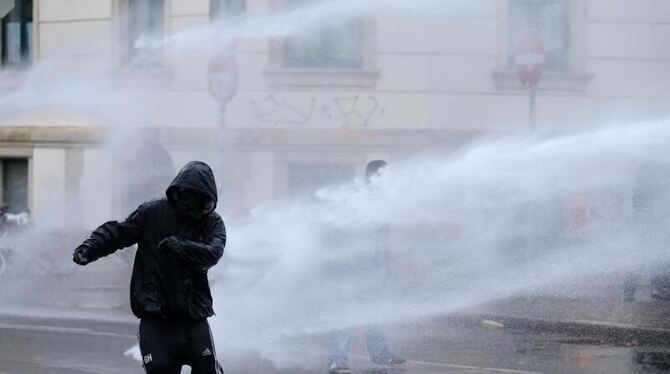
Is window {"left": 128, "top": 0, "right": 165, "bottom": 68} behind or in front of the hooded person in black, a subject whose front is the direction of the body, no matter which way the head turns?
behind

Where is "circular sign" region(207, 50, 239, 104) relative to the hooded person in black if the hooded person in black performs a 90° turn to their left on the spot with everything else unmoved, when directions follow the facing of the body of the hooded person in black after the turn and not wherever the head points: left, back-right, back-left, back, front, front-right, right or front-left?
left

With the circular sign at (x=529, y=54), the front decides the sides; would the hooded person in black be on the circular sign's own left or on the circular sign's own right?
on the circular sign's own right

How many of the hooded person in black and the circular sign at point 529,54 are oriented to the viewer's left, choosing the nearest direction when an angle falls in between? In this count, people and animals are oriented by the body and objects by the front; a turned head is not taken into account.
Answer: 0

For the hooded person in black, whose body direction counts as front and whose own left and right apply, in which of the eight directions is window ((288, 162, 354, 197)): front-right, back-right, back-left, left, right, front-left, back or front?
back

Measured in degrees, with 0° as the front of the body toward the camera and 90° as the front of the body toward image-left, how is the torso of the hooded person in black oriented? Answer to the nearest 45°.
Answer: approximately 0°

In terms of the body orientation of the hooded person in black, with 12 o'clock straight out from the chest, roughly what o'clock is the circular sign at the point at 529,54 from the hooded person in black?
The circular sign is roughly at 7 o'clock from the hooded person in black.

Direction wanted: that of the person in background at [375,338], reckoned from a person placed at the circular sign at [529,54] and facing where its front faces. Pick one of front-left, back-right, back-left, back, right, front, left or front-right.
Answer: front-right

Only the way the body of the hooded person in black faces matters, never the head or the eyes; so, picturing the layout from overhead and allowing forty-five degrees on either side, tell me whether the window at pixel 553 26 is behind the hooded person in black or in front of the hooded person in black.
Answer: behind

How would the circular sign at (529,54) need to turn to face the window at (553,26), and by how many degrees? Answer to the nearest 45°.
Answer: approximately 135° to its left
